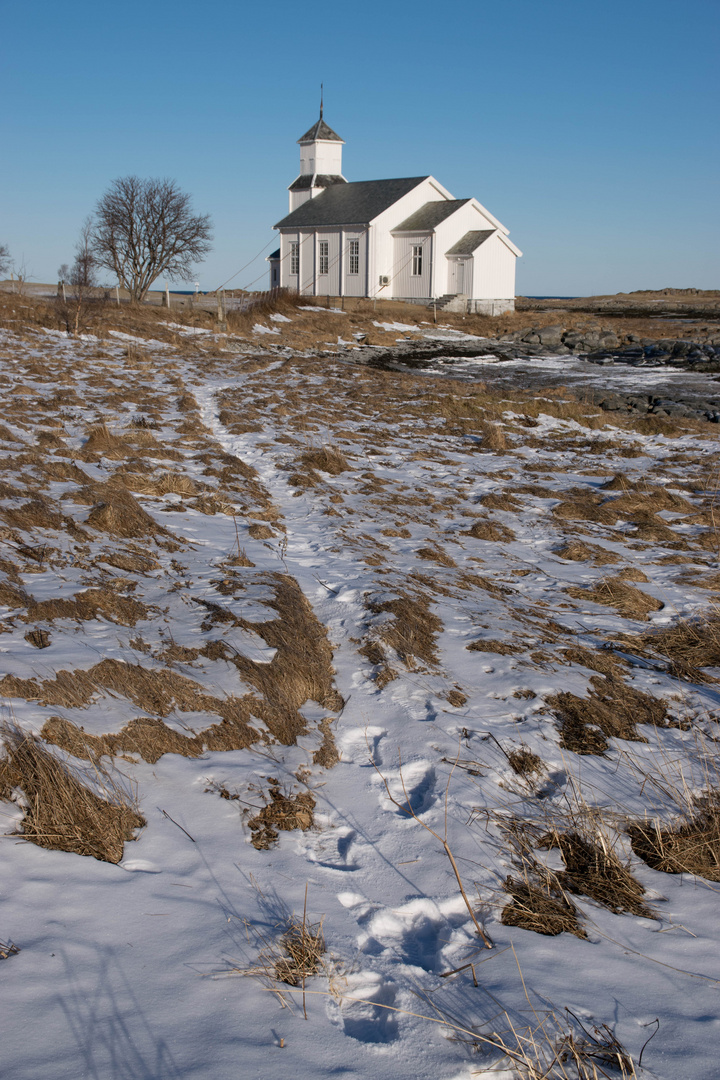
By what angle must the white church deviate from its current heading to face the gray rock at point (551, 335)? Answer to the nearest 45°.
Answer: approximately 180°

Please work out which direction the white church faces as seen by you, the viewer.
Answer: facing away from the viewer and to the left of the viewer

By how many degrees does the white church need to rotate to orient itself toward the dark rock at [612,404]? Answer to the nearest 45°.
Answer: approximately 135° to its left
